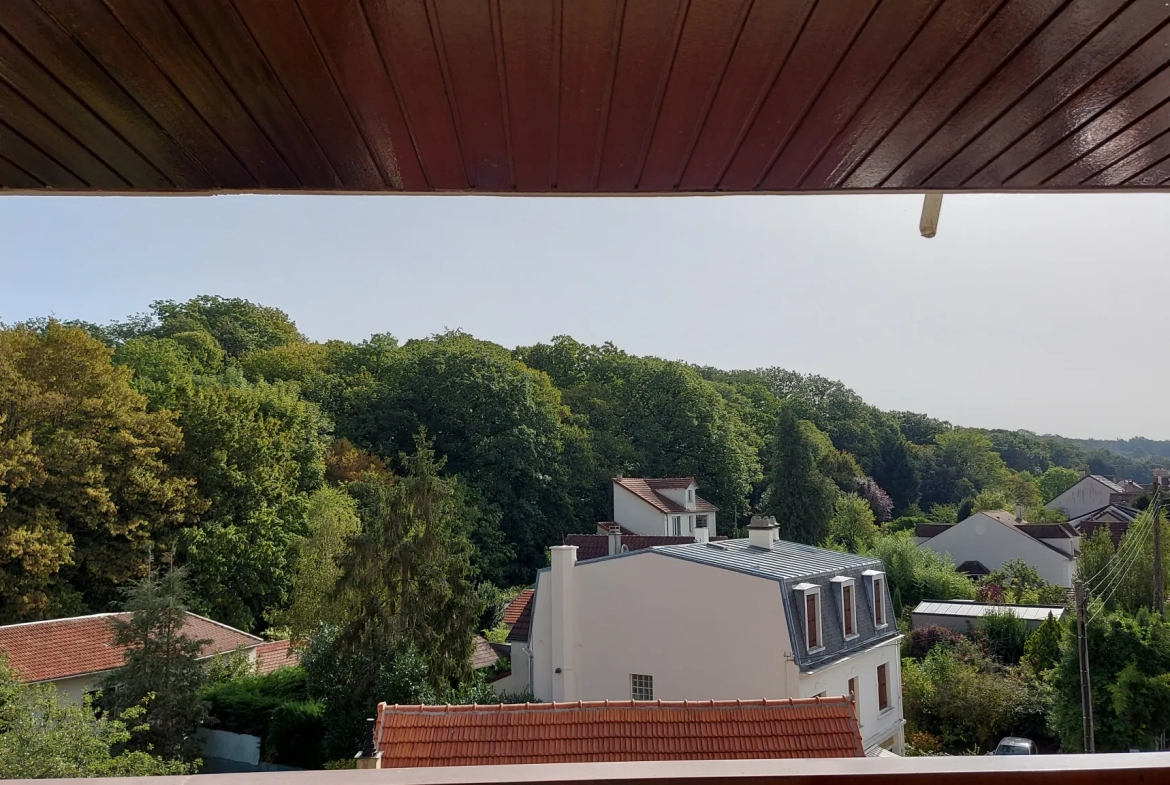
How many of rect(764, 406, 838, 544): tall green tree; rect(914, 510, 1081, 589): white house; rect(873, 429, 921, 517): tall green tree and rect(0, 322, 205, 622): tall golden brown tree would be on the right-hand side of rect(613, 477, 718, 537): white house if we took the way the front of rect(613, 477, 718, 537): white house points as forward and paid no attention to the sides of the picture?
1

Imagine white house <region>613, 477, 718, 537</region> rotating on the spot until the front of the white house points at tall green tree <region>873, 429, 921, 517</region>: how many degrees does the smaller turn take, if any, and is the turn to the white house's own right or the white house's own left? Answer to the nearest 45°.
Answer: approximately 90° to the white house's own left

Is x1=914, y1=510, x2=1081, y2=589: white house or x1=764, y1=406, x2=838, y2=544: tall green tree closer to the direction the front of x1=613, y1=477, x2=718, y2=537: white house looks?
the white house

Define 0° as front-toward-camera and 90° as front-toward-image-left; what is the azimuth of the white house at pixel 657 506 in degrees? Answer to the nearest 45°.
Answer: approximately 315°

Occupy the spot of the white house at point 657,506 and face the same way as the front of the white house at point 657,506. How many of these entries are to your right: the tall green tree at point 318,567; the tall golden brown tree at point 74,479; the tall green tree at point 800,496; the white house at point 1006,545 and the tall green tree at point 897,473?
2

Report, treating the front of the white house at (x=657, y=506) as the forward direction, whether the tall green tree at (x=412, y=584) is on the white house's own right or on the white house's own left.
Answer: on the white house's own right

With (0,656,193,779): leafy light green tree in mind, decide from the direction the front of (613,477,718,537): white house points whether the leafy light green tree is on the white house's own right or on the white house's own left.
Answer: on the white house's own right

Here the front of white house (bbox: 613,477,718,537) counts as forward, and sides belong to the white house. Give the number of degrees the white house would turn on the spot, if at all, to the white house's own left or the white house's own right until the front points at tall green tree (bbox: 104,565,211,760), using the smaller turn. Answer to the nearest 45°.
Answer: approximately 90° to the white house's own right

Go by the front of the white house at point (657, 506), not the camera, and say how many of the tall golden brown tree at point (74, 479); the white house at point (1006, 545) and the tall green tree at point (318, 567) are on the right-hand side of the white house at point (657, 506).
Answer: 2

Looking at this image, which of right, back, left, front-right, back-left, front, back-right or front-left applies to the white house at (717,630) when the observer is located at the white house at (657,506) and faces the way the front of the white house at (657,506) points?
front-right
